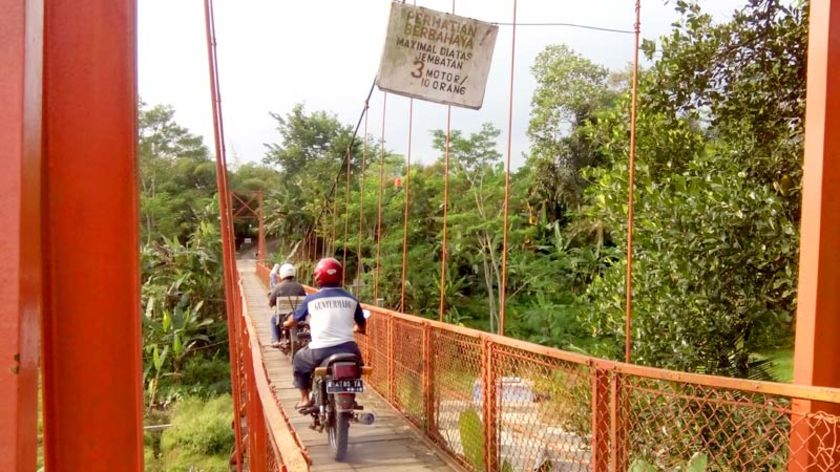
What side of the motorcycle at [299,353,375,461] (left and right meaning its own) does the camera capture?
back

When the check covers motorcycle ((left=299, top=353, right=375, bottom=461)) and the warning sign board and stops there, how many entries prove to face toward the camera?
1

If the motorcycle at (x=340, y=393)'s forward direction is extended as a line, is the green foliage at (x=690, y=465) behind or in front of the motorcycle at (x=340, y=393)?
behind

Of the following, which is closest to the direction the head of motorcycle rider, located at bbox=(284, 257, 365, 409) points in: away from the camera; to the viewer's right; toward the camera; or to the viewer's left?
away from the camera

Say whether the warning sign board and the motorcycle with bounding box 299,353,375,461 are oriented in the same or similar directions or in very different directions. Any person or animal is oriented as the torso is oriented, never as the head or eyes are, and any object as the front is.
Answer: very different directions
